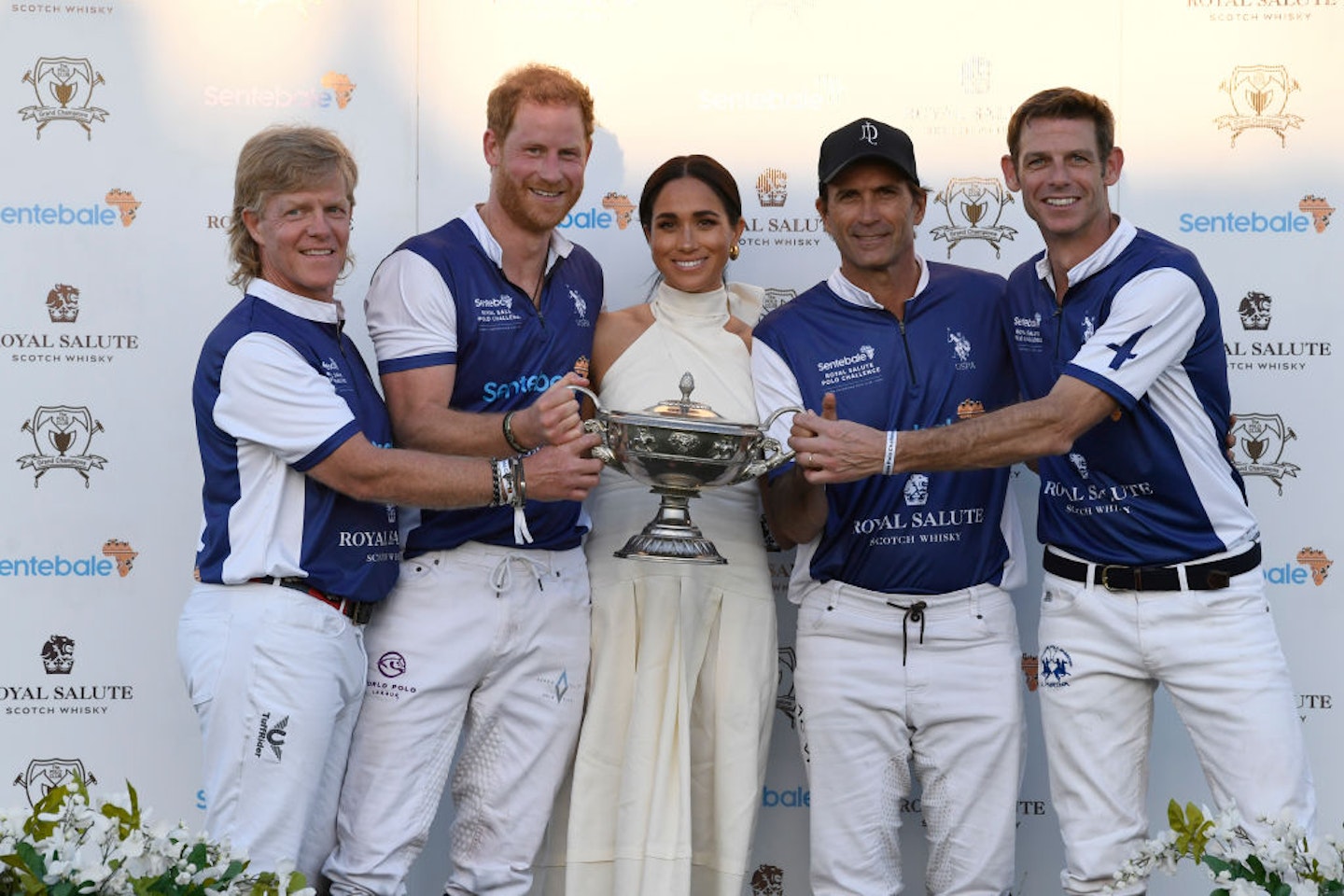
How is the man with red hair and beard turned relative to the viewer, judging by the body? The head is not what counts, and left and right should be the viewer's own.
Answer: facing the viewer and to the right of the viewer

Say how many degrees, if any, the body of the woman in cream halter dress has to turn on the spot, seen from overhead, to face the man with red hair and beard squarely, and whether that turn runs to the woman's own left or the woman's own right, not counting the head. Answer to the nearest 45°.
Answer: approximately 90° to the woman's own right

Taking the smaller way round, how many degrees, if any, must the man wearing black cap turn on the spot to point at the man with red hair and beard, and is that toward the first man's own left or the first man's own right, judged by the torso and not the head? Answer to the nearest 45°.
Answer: approximately 90° to the first man's own right

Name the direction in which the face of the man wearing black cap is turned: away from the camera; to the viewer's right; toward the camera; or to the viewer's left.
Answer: toward the camera

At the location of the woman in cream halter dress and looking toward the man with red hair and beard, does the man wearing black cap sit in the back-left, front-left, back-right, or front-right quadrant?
back-left

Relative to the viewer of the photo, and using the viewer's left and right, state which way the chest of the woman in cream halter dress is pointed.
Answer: facing the viewer

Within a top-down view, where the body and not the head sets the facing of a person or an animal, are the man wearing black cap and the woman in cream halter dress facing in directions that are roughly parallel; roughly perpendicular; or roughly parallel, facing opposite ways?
roughly parallel

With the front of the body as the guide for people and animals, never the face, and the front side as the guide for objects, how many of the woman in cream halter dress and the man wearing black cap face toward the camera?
2

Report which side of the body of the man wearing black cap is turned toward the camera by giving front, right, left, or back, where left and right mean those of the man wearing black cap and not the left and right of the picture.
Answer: front
